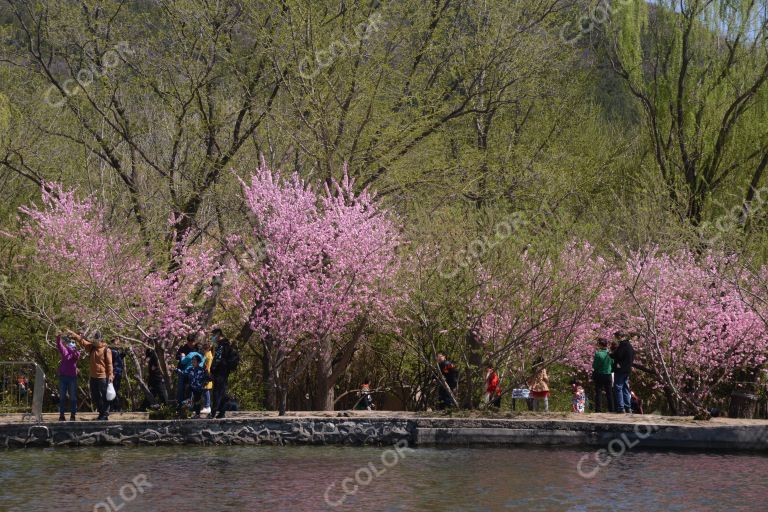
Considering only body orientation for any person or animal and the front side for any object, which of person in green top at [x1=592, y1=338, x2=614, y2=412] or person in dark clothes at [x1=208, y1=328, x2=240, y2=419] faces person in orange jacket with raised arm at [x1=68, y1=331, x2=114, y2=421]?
person in dark clothes at [x1=208, y1=328, x2=240, y2=419]

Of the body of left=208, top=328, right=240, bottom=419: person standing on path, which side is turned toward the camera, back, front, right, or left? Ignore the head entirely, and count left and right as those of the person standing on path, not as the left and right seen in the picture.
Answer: left

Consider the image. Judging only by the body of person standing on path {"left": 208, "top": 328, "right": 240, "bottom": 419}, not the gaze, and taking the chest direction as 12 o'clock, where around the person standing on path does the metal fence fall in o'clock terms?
The metal fence is roughly at 1 o'clock from the person standing on path.
